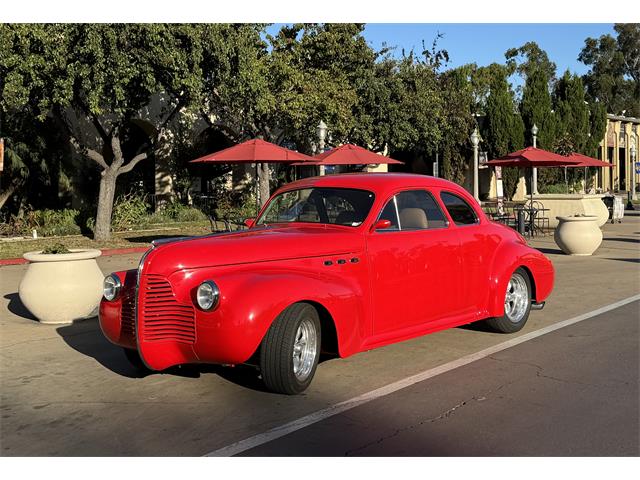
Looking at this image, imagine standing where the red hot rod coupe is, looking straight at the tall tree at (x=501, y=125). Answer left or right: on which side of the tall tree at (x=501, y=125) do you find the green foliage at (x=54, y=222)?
left

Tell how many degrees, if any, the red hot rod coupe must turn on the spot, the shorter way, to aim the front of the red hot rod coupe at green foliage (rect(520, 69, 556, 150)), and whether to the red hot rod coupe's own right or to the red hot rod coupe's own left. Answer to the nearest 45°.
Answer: approximately 135° to the red hot rod coupe's own right

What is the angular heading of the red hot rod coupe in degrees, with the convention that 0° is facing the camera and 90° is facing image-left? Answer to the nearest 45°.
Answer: approximately 45°

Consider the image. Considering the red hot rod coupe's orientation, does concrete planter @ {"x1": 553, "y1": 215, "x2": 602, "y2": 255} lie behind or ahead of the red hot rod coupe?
behind

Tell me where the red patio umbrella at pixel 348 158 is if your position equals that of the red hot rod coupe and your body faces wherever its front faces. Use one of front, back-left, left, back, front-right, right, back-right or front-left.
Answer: back-right

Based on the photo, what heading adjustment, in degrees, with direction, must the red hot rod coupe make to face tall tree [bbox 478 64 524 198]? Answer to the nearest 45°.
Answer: approximately 135° to its right

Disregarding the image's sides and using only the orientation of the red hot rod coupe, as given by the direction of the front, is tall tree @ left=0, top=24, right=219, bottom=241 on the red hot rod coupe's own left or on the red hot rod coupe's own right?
on the red hot rod coupe's own right

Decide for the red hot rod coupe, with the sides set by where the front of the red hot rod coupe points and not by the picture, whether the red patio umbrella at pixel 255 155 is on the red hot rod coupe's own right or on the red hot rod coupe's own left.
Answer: on the red hot rod coupe's own right

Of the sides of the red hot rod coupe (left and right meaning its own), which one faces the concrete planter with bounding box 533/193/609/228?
back

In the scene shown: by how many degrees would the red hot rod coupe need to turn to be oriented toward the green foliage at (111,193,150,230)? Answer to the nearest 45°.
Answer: approximately 135° to its right

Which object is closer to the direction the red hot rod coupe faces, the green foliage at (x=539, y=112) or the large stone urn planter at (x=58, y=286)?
the large stone urn planter

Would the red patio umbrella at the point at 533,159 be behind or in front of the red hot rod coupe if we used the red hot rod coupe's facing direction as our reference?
behind
